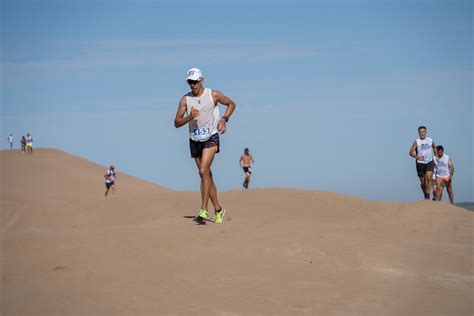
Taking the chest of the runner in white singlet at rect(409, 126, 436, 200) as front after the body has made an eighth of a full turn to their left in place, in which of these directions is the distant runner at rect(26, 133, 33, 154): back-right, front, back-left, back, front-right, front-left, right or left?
back

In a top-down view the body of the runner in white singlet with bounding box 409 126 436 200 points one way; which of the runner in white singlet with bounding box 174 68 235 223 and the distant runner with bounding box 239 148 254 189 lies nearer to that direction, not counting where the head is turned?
the runner in white singlet

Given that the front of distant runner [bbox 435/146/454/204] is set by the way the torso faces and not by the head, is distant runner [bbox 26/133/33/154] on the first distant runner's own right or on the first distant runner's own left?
on the first distant runner's own right

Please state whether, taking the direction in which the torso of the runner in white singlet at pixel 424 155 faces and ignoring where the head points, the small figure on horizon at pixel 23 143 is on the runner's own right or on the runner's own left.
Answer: on the runner's own right

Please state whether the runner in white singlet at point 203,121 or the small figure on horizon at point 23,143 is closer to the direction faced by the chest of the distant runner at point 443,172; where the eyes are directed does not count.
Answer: the runner in white singlet

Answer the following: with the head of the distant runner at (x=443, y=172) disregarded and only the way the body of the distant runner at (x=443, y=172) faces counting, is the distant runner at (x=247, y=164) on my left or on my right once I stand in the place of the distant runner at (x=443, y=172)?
on my right

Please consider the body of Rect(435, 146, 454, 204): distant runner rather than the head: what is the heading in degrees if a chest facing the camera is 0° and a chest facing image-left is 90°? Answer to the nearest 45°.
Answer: approximately 45°

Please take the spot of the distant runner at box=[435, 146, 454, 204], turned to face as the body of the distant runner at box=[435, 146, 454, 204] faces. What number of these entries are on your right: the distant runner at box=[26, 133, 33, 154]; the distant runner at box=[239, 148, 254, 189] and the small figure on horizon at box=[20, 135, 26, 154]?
3

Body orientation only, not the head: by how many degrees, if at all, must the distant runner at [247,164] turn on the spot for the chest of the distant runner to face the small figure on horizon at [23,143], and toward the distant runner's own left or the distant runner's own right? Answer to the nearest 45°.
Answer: approximately 135° to the distant runner's own right
